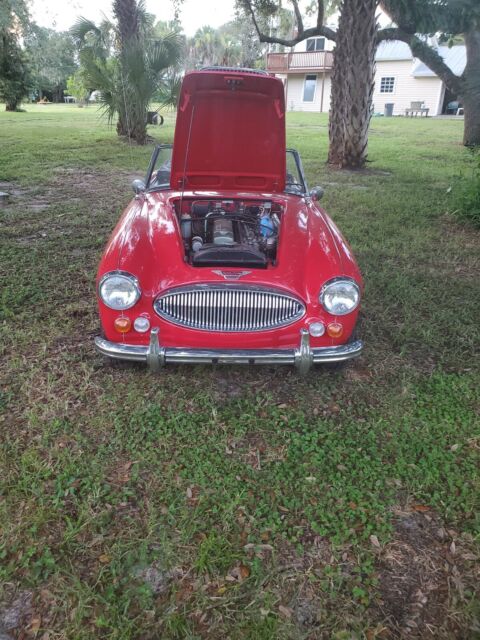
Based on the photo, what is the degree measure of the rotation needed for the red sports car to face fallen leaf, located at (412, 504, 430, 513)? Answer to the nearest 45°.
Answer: approximately 45° to its left

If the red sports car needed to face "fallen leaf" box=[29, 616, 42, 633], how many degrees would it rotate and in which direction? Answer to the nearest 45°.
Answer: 0° — it already faces it

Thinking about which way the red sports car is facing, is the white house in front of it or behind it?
behind

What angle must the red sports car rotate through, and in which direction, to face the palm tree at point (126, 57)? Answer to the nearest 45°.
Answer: approximately 180°

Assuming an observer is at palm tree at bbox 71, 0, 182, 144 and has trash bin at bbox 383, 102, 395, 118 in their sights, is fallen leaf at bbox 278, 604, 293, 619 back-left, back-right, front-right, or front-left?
back-right

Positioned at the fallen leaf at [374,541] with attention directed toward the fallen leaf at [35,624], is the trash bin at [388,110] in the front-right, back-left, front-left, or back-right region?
back-right

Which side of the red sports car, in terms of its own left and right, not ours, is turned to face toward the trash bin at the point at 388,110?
back

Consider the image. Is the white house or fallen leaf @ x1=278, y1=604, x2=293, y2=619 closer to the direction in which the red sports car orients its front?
the fallen leaf

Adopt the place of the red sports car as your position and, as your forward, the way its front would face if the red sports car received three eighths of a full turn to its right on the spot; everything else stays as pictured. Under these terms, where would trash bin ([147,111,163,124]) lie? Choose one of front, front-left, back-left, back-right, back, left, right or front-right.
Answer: front-right

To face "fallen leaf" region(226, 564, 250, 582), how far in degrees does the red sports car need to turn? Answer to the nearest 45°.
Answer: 0° — it already faces it

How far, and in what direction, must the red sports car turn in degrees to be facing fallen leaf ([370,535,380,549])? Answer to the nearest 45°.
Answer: approximately 45° to its left

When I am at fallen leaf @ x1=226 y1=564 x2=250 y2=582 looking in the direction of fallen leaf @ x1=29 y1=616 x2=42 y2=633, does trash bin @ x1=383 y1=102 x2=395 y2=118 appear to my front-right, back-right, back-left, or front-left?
back-right

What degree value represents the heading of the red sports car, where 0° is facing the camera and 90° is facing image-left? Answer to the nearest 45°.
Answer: approximately 0°
